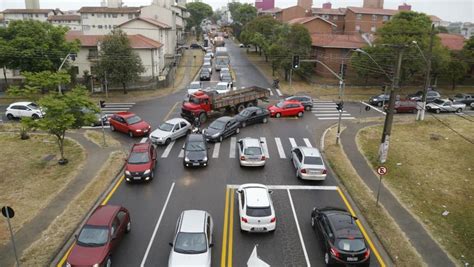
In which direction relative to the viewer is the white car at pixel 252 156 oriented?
away from the camera

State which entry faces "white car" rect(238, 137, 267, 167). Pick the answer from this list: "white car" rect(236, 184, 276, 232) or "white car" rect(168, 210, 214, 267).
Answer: "white car" rect(236, 184, 276, 232)

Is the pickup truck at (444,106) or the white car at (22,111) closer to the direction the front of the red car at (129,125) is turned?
the pickup truck

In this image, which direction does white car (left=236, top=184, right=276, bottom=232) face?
away from the camera

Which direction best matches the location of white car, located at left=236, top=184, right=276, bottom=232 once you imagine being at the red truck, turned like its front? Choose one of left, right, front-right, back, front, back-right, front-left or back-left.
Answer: front-left

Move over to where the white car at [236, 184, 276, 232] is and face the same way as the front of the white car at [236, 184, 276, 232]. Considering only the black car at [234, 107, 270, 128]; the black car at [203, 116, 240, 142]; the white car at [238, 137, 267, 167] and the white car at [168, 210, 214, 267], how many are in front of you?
3

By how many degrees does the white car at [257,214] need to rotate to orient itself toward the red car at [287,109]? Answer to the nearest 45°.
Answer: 0° — it already faces it

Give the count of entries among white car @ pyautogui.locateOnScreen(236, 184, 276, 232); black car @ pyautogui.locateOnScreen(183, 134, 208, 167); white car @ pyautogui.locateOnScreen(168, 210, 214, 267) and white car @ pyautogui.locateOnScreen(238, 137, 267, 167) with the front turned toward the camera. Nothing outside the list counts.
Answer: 2

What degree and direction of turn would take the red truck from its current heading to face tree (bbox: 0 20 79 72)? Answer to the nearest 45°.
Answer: approximately 90° to its right

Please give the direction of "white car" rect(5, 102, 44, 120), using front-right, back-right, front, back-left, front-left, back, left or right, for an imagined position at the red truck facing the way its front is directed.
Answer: front-right

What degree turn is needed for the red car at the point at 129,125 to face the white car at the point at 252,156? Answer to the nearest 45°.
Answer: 0° — it already faces it

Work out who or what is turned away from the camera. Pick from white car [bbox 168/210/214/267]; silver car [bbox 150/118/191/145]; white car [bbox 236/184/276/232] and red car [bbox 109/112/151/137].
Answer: the white car [bbox 236/184/276/232]

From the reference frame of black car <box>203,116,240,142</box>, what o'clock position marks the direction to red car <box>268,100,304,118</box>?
The red car is roughly at 6 o'clock from the black car.
